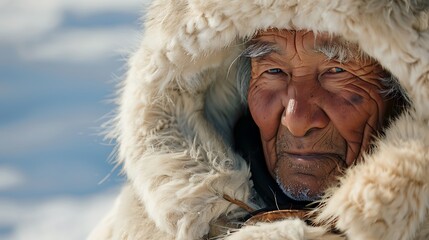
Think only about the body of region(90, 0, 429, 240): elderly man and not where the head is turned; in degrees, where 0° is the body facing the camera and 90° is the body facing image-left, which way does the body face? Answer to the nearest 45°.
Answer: approximately 0°
